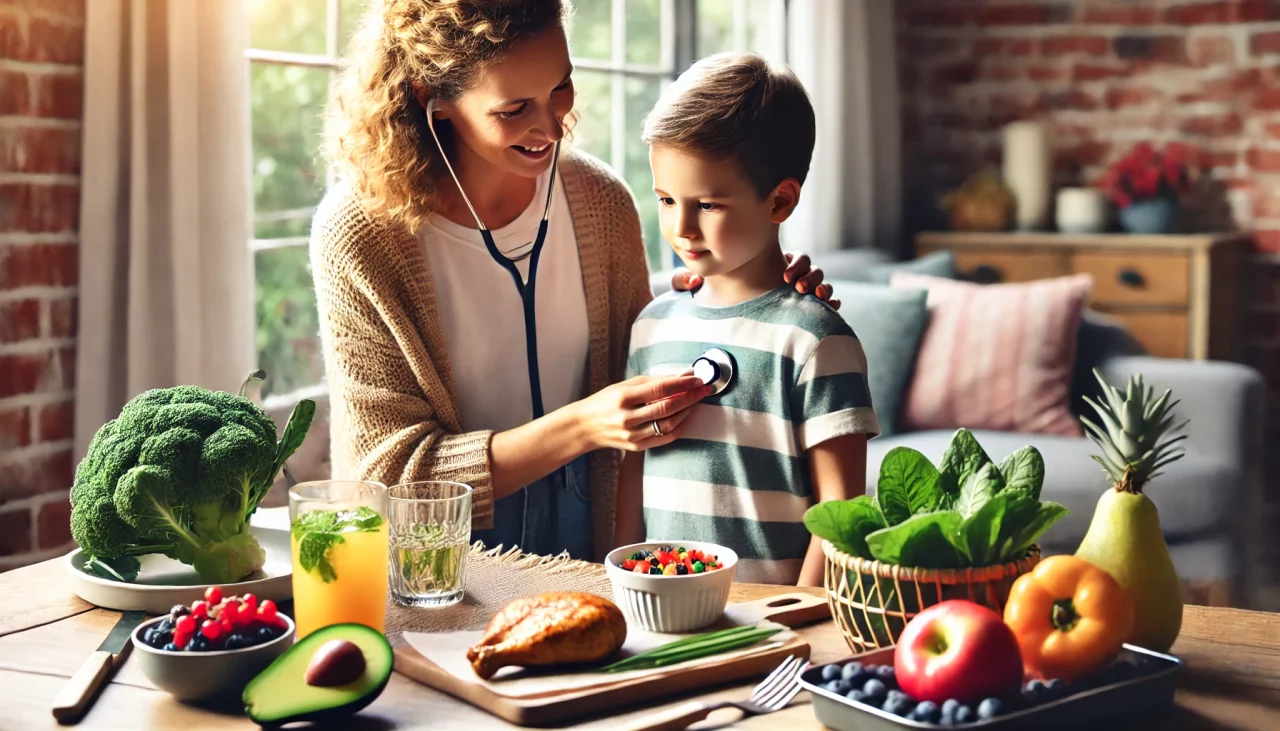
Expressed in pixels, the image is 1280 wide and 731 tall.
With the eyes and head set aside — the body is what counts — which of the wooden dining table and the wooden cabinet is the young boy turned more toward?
the wooden dining table

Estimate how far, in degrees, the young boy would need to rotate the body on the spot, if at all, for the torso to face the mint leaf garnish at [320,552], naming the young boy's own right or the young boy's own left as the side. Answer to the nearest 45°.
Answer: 0° — they already face it

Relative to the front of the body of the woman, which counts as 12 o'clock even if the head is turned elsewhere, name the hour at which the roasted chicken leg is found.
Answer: The roasted chicken leg is roughly at 1 o'clock from the woman.

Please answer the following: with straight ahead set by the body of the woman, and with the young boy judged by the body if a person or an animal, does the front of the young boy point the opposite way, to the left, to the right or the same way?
to the right

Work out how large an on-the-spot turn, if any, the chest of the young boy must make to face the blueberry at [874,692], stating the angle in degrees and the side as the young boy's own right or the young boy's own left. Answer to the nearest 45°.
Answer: approximately 45° to the young boy's own left

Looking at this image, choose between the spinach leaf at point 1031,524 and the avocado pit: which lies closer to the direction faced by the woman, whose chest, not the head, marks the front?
the spinach leaf

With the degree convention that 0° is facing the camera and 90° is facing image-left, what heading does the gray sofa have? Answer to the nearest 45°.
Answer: approximately 0°

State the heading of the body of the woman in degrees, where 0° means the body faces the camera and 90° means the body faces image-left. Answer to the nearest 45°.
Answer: approximately 315°
